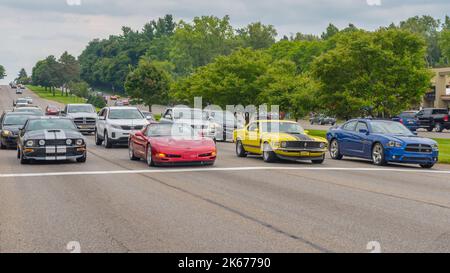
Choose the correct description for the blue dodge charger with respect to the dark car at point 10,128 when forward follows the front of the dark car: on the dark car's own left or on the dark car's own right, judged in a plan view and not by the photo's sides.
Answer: on the dark car's own left

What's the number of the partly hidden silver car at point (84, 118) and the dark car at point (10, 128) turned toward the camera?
2

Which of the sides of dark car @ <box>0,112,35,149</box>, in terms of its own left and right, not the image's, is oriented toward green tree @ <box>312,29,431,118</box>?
left

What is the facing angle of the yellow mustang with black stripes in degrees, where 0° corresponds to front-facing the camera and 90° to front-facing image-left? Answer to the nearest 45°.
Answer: approximately 315°

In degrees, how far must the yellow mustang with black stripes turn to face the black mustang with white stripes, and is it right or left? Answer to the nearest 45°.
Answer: approximately 135° to its right

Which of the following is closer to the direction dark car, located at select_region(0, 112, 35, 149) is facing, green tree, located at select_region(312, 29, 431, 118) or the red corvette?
the red corvette

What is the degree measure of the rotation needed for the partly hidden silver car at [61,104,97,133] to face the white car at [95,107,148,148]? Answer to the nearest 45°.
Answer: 0° — it already faces it

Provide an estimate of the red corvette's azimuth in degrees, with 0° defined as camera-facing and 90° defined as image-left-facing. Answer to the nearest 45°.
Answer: approximately 315°

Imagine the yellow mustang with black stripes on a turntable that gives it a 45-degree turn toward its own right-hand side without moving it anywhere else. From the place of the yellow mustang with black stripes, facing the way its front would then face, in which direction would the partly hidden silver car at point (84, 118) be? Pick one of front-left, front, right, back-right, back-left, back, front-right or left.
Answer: back-right

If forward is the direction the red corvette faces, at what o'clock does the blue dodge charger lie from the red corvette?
The blue dodge charger is roughly at 10 o'clock from the red corvette.

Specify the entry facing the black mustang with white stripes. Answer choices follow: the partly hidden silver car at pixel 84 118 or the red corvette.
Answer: the partly hidden silver car
